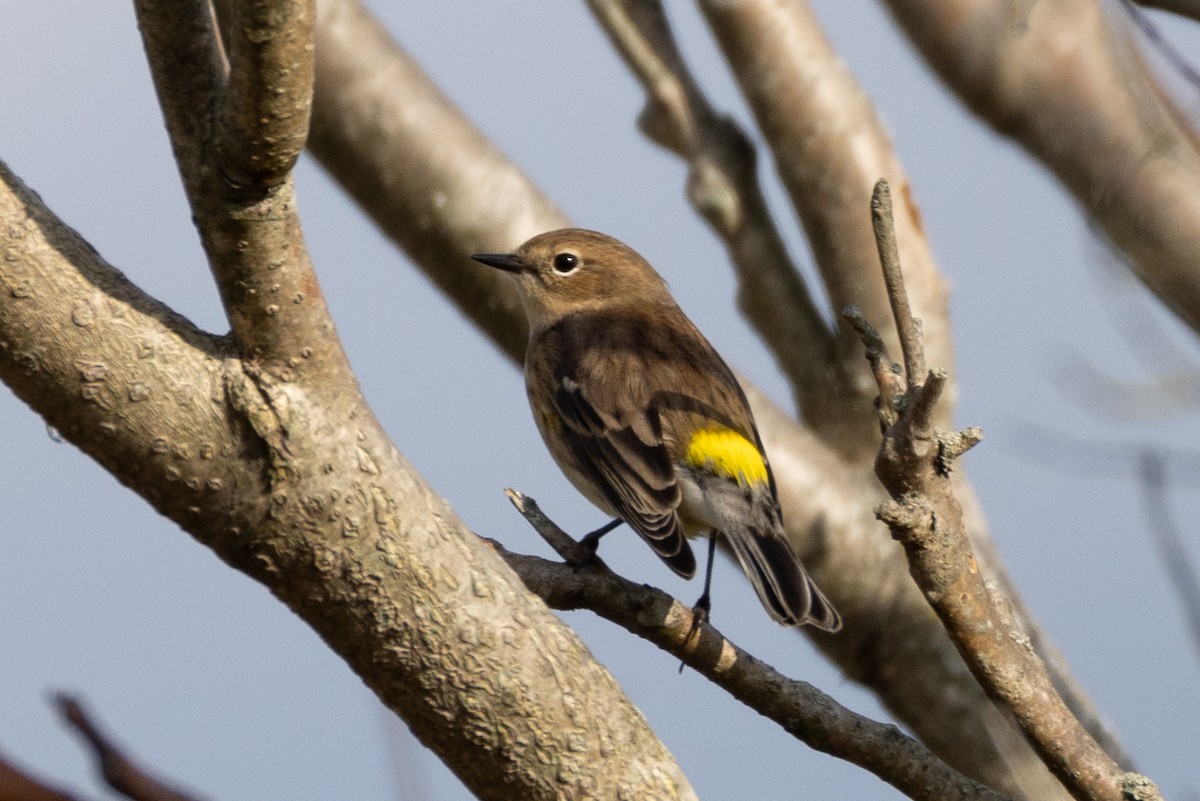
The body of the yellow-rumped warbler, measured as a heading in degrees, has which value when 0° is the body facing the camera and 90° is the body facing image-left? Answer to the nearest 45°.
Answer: approximately 135°

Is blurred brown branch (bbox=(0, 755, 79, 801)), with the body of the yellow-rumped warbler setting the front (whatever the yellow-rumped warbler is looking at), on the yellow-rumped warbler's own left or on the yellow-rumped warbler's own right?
on the yellow-rumped warbler's own left
